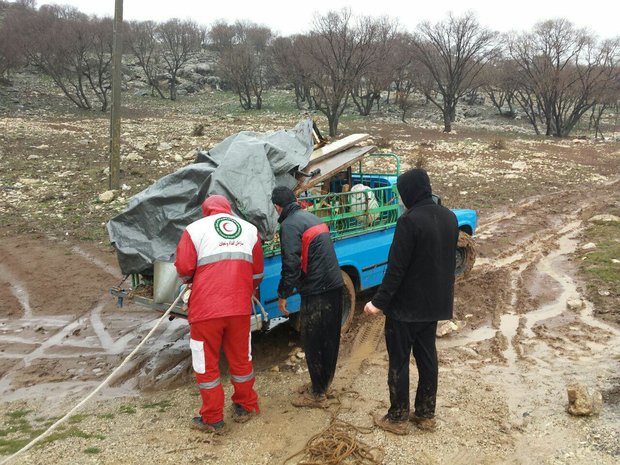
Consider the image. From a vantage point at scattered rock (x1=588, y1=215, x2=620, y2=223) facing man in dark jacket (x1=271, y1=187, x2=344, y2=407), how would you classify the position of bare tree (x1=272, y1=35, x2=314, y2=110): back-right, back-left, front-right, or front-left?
back-right

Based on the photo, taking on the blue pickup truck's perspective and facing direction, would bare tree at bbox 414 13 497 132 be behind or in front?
in front

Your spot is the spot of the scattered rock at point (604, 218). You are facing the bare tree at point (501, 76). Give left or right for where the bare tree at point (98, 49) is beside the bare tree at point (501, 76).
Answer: left

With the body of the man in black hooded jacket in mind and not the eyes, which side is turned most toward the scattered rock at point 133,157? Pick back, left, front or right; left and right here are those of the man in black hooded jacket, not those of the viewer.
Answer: front

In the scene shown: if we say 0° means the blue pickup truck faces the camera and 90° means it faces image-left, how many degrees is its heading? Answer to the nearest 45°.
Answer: approximately 225°

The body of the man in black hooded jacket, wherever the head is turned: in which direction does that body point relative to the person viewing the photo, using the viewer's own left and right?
facing away from the viewer and to the left of the viewer

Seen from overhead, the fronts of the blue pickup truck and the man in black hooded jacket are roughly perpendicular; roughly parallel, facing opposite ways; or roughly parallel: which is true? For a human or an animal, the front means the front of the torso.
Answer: roughly perpendicular

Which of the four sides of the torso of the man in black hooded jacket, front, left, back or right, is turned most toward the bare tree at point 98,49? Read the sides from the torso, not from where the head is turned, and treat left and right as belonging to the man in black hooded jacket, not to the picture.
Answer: front

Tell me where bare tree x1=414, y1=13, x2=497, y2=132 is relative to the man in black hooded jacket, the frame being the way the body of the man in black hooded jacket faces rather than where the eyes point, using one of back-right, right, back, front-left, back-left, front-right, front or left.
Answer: front-right

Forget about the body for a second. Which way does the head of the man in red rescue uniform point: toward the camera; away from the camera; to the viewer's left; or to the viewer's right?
away from the camera

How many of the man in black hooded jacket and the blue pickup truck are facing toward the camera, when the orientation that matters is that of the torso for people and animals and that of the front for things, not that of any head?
0
